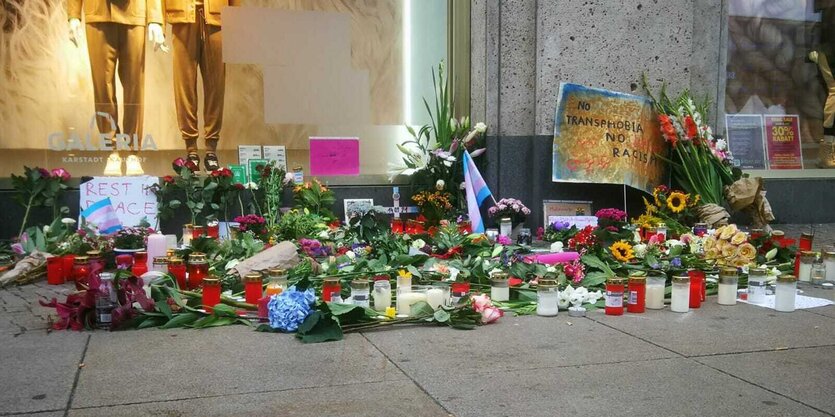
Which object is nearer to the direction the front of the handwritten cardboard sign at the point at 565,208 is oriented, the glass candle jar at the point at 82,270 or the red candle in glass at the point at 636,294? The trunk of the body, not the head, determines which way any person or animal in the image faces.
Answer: the red candle in glass

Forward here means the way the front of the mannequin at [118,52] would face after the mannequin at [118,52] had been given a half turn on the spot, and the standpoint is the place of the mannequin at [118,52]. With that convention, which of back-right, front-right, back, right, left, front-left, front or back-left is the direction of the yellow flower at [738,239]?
back-right

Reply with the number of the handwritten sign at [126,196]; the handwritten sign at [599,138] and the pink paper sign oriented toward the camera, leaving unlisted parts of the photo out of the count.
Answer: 3

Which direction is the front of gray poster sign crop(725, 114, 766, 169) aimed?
toward the camera

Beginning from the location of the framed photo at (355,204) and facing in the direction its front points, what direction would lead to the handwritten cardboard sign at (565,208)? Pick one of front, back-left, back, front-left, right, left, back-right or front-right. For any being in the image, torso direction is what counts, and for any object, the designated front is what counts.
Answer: left

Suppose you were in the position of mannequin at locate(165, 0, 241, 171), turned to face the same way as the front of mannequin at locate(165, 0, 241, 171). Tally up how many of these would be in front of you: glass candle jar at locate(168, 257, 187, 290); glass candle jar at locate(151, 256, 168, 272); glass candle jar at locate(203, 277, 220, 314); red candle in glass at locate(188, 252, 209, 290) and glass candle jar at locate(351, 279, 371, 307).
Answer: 5

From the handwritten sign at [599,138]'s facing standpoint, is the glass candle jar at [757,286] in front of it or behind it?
in front

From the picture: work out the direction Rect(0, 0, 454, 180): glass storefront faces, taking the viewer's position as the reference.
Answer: facing the viewer

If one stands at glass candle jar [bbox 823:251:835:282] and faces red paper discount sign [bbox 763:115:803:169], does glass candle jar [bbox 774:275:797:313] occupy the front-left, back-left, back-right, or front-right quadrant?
back-left

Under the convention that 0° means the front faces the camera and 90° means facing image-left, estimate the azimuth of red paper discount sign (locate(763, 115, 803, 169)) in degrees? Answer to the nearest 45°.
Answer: approximately 0°

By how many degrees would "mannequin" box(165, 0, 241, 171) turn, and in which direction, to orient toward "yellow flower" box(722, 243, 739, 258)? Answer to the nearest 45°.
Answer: approximately 45° to its left

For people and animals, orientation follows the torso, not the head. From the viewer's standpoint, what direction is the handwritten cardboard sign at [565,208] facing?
toward the camera

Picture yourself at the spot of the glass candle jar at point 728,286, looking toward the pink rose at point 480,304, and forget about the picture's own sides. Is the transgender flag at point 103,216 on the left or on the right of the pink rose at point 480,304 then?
right

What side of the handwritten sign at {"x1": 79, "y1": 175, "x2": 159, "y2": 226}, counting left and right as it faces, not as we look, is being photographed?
front

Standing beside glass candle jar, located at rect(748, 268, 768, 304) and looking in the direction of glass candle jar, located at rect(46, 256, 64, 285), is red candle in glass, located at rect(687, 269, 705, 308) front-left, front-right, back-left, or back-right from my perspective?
front-left
